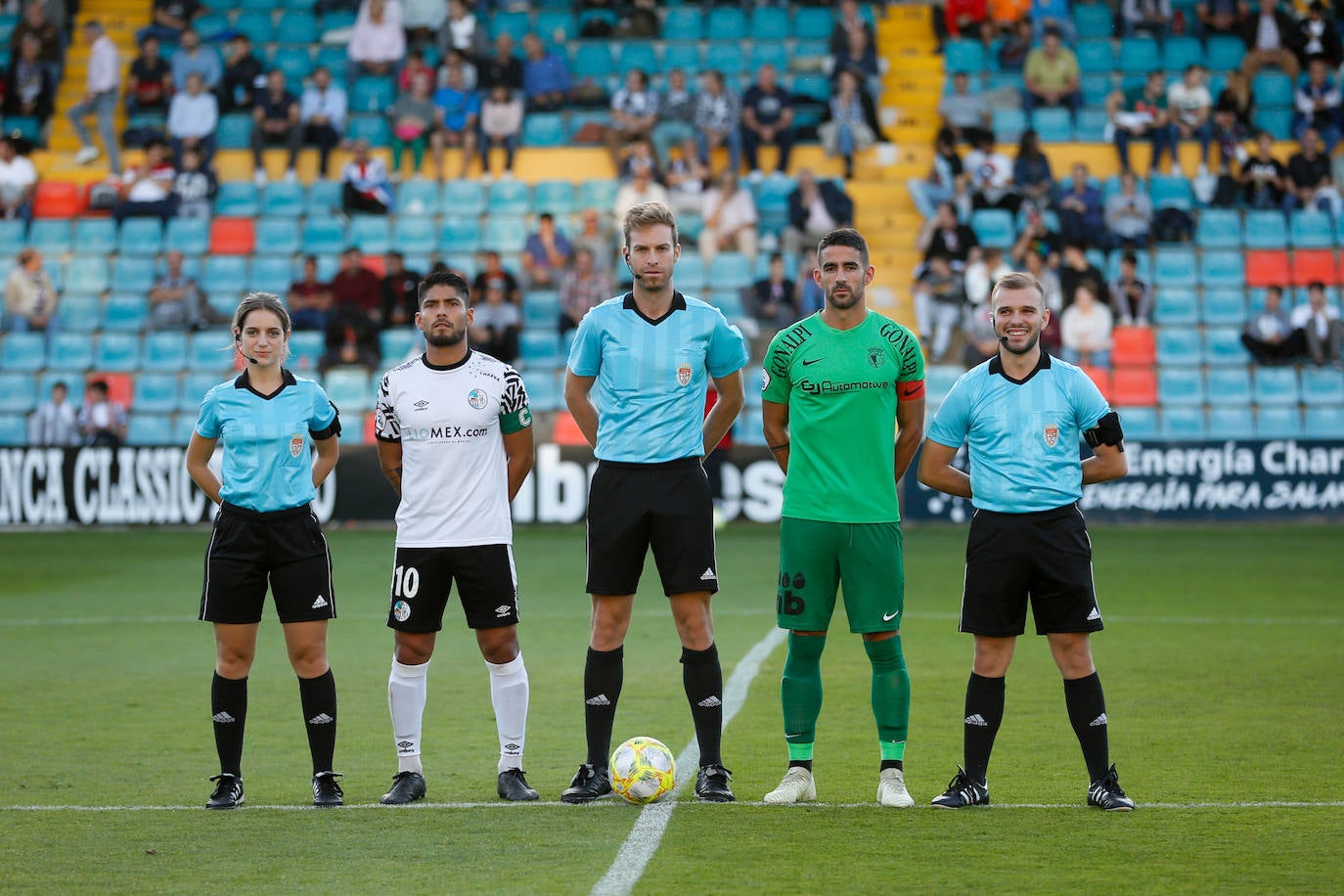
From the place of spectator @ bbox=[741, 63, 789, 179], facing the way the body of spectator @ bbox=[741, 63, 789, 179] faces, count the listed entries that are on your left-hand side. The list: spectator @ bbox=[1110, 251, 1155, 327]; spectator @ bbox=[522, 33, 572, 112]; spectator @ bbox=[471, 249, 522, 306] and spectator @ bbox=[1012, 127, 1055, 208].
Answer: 2

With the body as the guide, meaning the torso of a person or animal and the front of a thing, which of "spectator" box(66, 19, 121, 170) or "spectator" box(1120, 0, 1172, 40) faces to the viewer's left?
"spectator" box(66, 19, 121, 170)

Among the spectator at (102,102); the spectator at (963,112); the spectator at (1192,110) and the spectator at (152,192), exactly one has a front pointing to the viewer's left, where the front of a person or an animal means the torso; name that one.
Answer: the spectator at (102,102)

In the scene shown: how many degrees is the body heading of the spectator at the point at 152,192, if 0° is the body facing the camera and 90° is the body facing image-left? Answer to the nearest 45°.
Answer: approximately 0°

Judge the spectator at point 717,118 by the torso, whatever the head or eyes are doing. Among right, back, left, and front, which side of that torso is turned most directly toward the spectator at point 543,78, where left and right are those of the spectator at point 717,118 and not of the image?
right

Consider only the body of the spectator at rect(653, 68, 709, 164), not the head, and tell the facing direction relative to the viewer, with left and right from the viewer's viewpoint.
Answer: facing the viewer and to the left of the viewer

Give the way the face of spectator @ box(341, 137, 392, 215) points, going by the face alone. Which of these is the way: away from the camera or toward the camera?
toward the camera

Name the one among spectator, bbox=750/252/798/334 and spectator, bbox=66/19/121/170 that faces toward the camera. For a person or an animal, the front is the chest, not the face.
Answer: spectator, bbox=750/252/798/334

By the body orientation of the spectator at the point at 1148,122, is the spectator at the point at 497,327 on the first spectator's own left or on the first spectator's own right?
on the first spectator's own right

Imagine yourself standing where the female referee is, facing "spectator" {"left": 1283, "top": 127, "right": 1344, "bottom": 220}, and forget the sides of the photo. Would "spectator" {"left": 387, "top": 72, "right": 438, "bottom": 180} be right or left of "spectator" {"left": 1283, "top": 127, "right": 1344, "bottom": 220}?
left

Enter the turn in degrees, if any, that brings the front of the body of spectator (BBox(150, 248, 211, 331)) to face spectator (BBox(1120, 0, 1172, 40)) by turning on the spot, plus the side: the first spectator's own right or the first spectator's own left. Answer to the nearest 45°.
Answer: approximately 90° to the first spectator's own left

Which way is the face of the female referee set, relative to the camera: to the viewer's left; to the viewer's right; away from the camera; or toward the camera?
toward the camera

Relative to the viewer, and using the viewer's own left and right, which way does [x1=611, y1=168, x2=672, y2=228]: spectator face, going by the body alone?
facing the viewer

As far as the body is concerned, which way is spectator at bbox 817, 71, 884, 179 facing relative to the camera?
toward the camera

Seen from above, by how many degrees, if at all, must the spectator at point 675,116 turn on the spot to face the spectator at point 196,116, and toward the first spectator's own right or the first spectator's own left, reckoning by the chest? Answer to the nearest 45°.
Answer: approximately 45° to the first spectator's own right

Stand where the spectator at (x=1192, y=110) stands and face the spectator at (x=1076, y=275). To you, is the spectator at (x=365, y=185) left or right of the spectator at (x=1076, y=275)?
right

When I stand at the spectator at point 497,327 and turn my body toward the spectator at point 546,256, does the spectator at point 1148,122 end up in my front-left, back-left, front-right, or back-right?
front-right

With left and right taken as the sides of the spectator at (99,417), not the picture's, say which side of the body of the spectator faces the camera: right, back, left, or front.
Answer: front

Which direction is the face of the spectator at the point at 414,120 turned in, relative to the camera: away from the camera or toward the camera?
toward the camera
